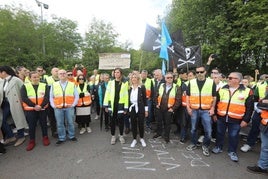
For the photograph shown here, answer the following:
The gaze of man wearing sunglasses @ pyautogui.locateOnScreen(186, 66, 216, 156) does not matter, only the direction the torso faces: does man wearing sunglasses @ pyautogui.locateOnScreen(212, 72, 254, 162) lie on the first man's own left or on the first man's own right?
on the first man's own left

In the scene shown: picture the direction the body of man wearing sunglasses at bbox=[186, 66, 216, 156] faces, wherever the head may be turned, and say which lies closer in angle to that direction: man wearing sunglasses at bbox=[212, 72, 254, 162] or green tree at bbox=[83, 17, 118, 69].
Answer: the man wearing sunglasses

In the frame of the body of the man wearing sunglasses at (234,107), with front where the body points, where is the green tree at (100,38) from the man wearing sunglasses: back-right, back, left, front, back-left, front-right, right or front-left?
right

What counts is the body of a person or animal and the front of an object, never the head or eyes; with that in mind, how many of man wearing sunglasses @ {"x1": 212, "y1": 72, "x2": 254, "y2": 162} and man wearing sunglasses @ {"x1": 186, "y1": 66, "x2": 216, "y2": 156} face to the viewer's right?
0

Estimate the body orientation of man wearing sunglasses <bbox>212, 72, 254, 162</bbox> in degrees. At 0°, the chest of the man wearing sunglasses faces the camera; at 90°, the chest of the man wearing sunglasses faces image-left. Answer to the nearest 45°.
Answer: approximately 45°

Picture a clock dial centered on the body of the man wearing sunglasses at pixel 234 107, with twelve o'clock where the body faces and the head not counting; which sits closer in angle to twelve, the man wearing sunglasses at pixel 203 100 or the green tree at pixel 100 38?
the man wearing sunglasses
